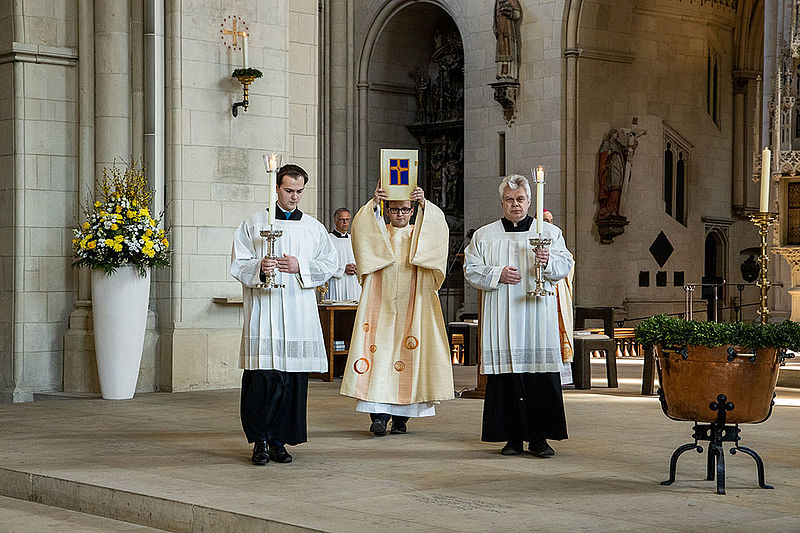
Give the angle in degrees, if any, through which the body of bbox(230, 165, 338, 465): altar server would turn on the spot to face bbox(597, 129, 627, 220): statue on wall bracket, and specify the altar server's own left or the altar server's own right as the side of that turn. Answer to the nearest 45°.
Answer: approximately 135° to the altar server's own left

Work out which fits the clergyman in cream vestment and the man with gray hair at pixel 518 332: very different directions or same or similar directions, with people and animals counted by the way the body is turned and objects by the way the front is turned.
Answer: same or similar directions

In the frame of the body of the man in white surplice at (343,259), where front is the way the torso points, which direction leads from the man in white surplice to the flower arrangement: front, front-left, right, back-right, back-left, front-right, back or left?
right

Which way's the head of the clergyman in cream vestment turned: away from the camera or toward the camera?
toward the camera

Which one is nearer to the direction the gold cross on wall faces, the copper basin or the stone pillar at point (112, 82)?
the copper basin

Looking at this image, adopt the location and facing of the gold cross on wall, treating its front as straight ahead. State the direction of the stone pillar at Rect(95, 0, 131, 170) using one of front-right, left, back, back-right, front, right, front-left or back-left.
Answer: right

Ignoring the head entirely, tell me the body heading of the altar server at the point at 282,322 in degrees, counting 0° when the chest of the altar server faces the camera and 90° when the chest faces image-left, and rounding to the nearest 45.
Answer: approximately 0°

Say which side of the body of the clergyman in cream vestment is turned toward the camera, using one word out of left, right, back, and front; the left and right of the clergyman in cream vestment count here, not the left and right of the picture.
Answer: front

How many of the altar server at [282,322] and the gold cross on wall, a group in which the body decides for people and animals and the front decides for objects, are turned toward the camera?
2

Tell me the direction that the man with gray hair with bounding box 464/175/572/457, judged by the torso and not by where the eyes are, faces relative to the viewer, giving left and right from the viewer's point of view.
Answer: facing the viewer

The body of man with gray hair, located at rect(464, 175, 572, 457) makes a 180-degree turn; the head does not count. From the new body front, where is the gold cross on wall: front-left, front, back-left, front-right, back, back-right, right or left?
front-left

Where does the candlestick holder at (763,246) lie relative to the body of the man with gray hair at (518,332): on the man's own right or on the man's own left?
on the man's own left

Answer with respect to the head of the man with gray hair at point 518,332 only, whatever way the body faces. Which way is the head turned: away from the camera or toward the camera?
toward the camera

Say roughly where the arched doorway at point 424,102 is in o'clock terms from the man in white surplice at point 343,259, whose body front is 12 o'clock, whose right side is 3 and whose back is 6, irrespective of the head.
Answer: The arched doorway is roughly at 8 o'clock from the man in white surplice.

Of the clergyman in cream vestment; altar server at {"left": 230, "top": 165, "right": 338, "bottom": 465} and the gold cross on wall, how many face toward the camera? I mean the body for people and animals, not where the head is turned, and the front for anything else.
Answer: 3
